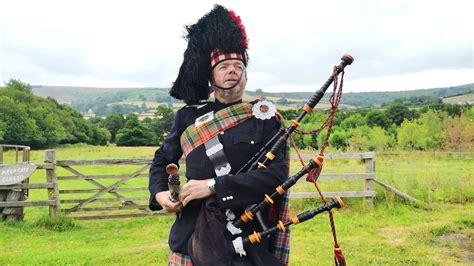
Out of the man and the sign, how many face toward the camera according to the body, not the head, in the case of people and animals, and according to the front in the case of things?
2

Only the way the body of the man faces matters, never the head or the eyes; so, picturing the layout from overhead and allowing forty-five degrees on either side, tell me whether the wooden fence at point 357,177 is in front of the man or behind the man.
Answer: behind

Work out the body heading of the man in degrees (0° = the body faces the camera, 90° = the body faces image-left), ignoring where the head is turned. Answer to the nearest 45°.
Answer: approximately 0°

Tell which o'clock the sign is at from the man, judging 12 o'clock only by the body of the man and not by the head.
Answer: The sign is roughly at 5 o'clock from the man.

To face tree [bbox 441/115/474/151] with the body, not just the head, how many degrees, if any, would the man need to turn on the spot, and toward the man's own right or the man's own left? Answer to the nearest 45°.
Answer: approximately 135° to the man's own left

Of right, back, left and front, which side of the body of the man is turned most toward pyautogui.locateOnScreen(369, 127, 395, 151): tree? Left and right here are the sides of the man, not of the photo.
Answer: back

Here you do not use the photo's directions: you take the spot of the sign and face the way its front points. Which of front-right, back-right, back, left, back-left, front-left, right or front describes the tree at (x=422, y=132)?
back-left

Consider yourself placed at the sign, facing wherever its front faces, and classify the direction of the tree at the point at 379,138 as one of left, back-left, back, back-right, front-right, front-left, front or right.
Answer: back-left

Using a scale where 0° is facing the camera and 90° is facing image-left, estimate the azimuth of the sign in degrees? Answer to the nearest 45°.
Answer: approximately 0°

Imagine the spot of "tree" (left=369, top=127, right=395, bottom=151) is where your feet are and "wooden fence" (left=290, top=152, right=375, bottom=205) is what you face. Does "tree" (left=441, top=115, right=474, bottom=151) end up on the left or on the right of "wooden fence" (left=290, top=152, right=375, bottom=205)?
left
